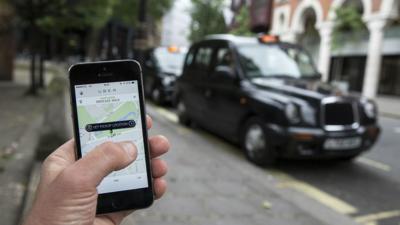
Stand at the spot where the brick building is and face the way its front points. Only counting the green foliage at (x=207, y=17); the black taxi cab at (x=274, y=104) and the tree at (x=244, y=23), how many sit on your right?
2

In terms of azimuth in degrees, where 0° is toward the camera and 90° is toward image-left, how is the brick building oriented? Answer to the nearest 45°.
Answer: approximately 45°

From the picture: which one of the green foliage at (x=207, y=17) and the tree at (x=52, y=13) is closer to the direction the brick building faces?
the tree

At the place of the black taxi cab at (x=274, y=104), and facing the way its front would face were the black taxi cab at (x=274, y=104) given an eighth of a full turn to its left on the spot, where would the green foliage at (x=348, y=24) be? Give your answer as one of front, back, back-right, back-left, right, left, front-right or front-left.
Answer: left

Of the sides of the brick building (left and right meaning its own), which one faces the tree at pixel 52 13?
front

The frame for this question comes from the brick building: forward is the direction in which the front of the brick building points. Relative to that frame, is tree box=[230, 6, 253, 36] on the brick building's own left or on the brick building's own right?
on the brick building's own right

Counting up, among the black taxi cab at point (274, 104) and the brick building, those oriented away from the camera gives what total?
0

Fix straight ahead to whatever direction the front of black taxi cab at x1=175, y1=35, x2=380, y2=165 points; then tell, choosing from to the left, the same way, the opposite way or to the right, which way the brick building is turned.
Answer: to the right

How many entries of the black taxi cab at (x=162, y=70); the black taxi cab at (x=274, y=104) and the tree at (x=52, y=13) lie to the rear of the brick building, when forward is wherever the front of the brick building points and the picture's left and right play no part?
0

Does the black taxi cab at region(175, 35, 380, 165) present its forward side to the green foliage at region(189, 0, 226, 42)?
no

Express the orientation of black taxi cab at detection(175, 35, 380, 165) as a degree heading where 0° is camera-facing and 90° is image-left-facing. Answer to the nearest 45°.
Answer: approximately 315°
